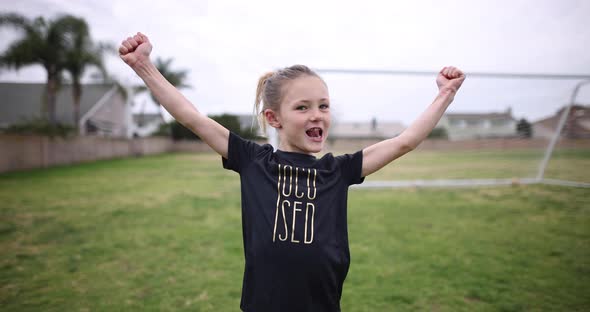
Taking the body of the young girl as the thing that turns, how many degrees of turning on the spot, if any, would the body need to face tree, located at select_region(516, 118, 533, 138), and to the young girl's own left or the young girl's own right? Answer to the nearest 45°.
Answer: approximately 135° to the young girl's own left

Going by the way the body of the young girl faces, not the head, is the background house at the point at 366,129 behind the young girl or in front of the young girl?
behind

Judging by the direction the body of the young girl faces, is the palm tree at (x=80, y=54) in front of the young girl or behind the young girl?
behind

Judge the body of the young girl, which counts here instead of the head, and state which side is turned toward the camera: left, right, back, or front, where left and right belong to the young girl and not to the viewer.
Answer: front

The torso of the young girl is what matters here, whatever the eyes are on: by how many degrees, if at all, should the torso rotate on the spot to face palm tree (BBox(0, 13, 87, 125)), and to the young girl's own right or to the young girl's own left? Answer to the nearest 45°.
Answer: approximately 135° to the young girl's own right

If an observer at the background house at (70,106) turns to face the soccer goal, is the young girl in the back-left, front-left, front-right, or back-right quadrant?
front-right
